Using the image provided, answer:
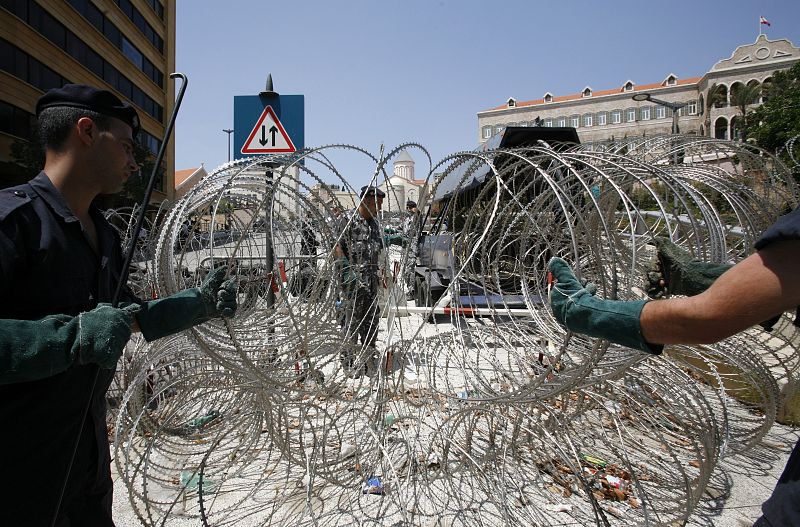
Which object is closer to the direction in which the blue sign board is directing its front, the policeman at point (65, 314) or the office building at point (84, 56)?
the policeman

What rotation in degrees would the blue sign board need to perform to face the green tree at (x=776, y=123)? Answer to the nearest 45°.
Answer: approximately 135° to its left

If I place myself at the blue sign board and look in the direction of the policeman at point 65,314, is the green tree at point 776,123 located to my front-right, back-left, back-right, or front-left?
back-left

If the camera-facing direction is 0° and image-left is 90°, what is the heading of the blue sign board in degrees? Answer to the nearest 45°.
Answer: approximately 0°

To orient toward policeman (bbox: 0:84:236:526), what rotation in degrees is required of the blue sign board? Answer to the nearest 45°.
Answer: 0° — it already faces them

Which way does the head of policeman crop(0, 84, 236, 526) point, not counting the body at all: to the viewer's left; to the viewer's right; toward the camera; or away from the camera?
to the viewer's right

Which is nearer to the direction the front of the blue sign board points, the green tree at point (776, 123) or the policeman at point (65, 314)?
the policeman
